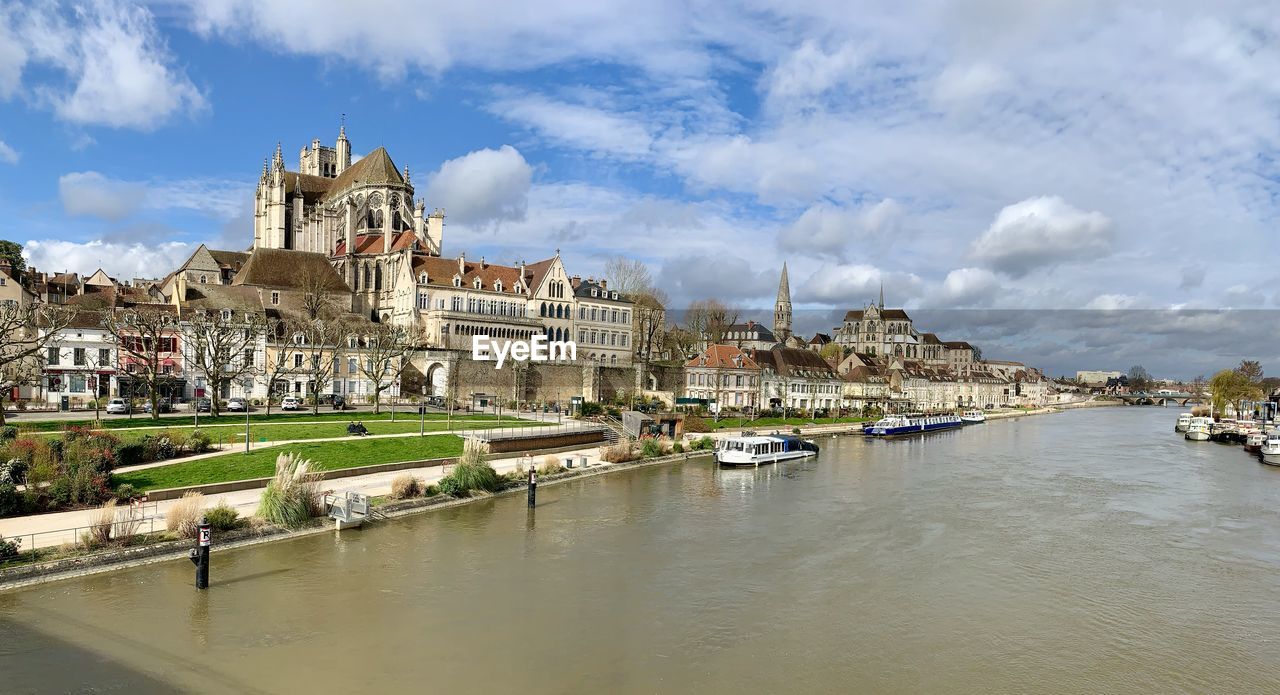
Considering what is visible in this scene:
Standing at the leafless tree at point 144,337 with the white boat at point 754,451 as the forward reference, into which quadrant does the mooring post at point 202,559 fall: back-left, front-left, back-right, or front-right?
front-right

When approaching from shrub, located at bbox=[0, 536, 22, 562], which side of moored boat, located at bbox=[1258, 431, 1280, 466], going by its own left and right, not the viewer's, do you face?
front

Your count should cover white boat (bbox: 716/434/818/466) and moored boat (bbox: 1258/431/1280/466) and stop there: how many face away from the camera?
0

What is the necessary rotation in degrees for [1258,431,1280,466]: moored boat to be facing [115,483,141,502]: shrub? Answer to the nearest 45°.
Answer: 0° — it already faces it

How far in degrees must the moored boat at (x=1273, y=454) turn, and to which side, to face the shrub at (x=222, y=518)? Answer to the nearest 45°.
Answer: approximately 45° to its left

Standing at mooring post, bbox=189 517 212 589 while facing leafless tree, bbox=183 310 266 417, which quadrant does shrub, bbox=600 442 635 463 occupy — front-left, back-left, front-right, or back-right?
front-right

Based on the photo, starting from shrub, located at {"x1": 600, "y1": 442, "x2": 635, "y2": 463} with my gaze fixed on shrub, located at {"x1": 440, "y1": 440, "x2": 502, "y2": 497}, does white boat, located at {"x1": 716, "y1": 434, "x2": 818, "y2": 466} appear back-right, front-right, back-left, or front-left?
back-left

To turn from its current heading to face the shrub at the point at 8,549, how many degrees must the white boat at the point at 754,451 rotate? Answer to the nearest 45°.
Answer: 0° — it already faces it

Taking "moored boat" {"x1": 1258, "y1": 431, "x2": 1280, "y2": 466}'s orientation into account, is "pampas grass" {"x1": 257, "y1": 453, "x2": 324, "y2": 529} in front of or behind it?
in front

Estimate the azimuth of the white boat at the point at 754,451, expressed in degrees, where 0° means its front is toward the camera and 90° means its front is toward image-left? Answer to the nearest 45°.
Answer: approximately 45°

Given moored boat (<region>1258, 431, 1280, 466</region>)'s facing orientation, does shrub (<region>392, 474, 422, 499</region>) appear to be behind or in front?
in front

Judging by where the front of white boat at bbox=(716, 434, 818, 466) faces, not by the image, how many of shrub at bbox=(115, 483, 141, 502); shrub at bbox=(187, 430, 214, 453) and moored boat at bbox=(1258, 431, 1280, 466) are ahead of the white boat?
2

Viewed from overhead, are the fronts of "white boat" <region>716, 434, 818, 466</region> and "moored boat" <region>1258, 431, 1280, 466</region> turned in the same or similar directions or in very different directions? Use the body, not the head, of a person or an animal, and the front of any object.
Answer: same or similar directions

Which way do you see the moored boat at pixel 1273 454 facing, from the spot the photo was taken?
facing the viewer and to the left of the viewer
